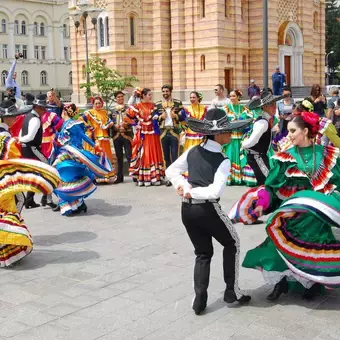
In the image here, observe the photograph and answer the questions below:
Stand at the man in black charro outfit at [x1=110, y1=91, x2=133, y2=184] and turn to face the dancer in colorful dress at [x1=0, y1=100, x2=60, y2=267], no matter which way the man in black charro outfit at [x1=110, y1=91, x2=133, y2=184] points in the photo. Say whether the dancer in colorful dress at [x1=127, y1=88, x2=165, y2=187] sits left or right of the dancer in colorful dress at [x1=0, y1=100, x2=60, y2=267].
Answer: left

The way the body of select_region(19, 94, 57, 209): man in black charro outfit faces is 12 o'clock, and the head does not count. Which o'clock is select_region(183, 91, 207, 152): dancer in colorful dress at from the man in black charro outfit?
The dancer in colorful dress is roughly at 11 o'clock from the man in black charro outfit.

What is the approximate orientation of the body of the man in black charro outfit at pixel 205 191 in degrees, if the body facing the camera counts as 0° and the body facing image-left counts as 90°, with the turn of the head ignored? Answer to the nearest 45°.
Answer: approximately 225°

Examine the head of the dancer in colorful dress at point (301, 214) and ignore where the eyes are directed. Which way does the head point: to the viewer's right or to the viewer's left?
to the viewer's left

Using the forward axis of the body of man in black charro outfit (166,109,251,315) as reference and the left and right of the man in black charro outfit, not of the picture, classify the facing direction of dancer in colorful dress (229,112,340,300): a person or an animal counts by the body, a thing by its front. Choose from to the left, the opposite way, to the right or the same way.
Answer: the opposite way

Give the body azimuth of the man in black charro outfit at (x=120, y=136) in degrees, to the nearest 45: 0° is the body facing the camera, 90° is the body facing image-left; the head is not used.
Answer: approximately 0°

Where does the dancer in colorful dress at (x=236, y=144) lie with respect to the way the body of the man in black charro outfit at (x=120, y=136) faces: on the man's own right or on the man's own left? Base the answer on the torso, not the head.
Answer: on the man's own left

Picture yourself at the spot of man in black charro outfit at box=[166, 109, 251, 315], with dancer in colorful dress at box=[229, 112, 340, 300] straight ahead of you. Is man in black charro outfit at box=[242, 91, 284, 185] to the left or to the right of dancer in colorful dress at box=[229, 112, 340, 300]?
left

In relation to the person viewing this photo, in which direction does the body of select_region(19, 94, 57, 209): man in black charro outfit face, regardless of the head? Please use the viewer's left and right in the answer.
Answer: facing to the right of the viewer

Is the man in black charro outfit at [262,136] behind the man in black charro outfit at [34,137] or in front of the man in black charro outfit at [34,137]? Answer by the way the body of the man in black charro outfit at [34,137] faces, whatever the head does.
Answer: in front

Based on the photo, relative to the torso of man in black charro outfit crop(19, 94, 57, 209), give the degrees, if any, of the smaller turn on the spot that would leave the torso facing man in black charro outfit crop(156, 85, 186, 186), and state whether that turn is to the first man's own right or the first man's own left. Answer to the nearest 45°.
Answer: approximately 45° to the first man's own left
